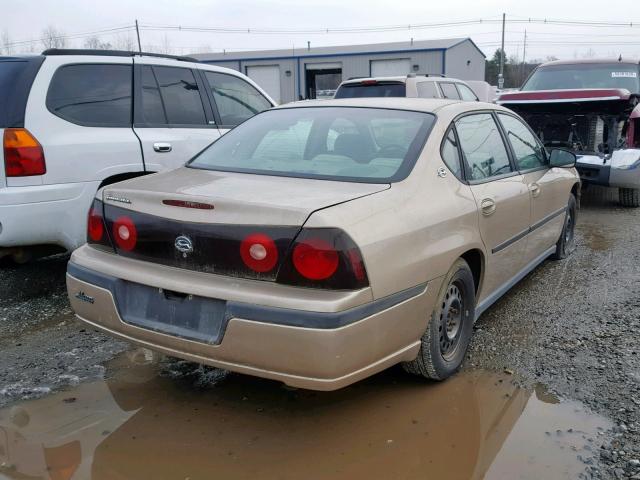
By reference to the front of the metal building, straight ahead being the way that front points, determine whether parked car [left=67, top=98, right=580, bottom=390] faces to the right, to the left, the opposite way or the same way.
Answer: the opposite way

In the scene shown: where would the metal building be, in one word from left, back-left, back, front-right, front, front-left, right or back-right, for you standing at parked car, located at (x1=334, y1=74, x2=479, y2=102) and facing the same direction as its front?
front-left

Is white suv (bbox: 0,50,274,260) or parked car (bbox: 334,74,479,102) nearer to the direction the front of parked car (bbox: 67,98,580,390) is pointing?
the parked car

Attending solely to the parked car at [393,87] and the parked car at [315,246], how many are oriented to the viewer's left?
0

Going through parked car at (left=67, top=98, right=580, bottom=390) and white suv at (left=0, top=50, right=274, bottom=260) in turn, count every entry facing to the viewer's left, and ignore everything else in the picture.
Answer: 0

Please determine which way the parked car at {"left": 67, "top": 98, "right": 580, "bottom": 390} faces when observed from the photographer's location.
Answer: facing away from the viewer and to the right of the viewer

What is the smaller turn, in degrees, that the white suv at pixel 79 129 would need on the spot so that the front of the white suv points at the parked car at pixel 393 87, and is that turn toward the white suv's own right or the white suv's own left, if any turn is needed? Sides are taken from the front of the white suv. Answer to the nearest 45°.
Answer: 0° — it already faces it

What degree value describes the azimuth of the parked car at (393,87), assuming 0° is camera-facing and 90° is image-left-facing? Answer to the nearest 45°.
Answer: approximately 225°

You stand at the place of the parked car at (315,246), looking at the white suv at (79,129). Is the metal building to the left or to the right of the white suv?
right

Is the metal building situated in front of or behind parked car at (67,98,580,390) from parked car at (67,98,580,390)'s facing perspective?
in front

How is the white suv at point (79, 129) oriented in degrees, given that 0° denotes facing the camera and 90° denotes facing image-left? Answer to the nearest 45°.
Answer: approximately 225°

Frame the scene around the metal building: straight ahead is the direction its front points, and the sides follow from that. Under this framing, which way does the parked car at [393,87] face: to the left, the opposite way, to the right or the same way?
the opposite way

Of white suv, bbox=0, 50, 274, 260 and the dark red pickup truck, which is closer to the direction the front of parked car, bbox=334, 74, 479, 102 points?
the dark red pickup truck

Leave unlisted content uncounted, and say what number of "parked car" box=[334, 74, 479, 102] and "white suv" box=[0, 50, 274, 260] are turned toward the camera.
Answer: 0

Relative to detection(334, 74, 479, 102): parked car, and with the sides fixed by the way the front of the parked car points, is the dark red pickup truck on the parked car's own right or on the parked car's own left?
on the parked car's own right
